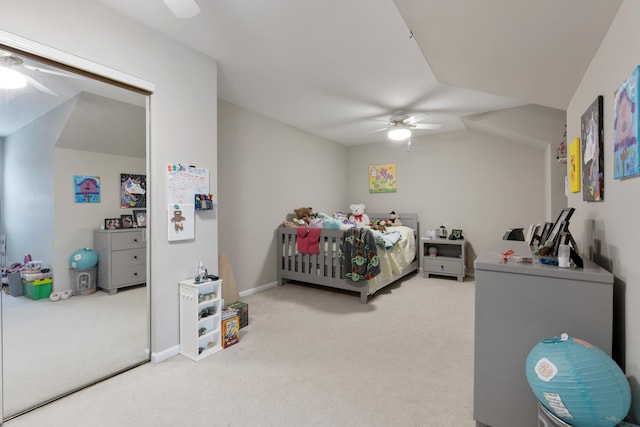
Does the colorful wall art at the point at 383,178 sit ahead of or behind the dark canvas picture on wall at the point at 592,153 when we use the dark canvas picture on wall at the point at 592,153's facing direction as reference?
ahead

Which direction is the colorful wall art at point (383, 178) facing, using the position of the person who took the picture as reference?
facing the viewer

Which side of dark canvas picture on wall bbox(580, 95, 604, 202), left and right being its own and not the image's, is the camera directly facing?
left

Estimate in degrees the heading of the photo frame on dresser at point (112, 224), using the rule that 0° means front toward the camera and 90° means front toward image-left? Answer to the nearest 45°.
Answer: approximately 0°

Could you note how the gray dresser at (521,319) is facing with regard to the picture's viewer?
facing to the left of the viewer

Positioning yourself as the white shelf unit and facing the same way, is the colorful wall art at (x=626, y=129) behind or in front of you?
in front

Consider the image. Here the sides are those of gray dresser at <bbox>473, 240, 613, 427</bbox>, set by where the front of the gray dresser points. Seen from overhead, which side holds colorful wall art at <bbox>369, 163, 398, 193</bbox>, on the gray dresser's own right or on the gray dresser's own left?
on the gray dresser's own right

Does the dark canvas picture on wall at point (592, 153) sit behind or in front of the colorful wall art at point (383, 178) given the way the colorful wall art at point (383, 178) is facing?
in front

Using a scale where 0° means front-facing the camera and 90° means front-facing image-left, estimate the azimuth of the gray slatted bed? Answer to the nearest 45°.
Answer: approximately 45°

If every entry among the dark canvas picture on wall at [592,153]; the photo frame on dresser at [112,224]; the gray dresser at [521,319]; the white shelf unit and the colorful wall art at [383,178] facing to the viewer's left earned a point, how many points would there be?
2

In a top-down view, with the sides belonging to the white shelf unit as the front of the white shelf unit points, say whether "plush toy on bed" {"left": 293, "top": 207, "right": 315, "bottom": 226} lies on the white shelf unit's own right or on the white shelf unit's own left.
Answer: on the white shelf unit's own left

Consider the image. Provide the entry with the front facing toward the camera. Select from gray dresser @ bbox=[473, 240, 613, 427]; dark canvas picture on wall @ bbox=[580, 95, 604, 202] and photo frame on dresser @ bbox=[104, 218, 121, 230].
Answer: the photo frame on dresser

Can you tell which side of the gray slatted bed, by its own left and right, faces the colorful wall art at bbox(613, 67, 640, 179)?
left

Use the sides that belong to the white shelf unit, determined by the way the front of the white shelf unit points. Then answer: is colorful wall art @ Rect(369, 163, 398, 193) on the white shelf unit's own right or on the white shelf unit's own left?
on the white shelf unit's own left
